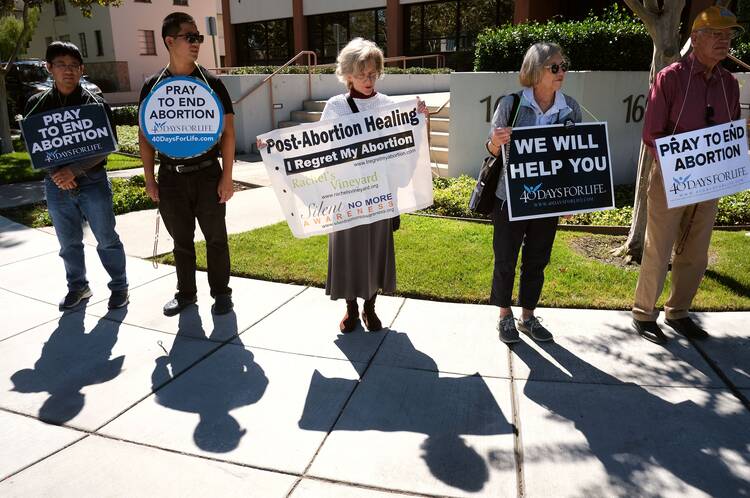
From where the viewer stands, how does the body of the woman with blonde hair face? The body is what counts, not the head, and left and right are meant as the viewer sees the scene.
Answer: facing the viewer and to the right of the viewer

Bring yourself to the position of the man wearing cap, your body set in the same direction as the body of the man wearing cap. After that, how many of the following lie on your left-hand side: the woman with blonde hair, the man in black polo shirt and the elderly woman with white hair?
0

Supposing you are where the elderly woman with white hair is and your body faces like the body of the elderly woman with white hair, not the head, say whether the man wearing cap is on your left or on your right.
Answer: on your left

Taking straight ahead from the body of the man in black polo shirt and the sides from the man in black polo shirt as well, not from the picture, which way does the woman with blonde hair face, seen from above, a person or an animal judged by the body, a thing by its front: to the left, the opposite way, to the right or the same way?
the same way

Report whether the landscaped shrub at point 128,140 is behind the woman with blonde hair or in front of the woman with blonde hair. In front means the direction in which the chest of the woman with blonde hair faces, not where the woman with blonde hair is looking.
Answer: behind

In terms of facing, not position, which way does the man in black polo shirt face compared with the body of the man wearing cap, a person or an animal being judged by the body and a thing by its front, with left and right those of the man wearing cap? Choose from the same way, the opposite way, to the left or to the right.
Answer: the same way

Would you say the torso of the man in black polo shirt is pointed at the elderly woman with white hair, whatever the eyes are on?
no

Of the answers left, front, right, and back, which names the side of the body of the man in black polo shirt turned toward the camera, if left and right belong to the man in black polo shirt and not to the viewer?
front

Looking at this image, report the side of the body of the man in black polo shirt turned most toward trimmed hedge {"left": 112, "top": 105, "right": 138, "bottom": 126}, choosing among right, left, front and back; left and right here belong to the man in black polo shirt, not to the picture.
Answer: back

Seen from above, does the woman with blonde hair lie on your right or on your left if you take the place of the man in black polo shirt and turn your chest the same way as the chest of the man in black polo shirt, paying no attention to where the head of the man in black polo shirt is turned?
on your left

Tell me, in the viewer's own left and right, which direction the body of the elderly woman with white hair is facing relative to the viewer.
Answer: facing the viewer

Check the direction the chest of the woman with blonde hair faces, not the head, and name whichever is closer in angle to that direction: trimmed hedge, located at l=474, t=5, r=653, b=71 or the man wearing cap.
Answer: the man wearing cap

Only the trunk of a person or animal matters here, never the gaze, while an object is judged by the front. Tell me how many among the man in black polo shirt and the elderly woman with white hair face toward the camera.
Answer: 2

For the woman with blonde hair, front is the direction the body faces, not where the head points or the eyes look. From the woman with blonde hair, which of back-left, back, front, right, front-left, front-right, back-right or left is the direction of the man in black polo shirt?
back-right
